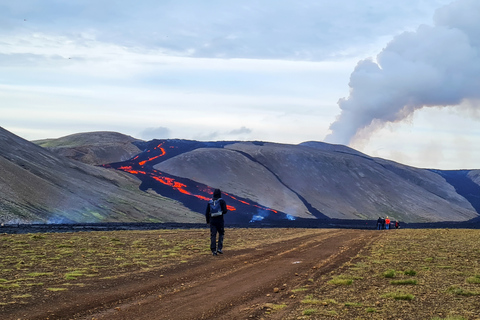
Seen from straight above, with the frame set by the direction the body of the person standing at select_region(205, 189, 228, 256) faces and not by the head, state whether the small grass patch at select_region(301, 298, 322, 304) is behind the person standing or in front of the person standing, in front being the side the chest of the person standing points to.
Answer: behind

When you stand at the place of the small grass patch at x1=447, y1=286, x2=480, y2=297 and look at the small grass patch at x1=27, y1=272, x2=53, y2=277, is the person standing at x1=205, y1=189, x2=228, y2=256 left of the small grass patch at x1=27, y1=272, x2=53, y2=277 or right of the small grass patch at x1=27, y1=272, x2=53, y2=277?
right

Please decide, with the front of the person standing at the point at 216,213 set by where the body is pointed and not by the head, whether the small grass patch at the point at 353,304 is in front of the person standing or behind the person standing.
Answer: behind

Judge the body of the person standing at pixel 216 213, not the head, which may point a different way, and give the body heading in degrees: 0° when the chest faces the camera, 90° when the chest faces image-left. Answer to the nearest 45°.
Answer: approximately 180°

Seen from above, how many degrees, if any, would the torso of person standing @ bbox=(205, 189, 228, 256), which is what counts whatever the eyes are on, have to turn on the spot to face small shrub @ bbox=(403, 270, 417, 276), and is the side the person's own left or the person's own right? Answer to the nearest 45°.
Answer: approximately 135° to the person's own right

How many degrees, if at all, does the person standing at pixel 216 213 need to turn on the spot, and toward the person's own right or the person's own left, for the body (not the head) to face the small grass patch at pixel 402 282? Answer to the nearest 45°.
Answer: approximately 135° to the person's own right

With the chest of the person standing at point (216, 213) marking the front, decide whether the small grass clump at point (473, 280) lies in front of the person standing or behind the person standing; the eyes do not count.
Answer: behind
